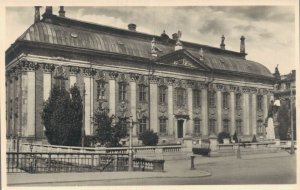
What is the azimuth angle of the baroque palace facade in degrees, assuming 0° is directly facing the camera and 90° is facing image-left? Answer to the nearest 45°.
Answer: approximately 315°

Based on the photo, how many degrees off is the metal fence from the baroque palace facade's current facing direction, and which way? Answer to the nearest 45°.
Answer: approximately 45° to its right

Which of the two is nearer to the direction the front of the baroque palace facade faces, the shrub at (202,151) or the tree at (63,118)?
the shrub

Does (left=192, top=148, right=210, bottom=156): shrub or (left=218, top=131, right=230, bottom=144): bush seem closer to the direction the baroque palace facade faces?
the shrub

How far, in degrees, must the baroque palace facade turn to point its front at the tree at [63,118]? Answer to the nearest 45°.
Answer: approximately 90° to its right

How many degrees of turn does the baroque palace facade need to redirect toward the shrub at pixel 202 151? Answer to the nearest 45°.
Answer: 0° — it already faces it
